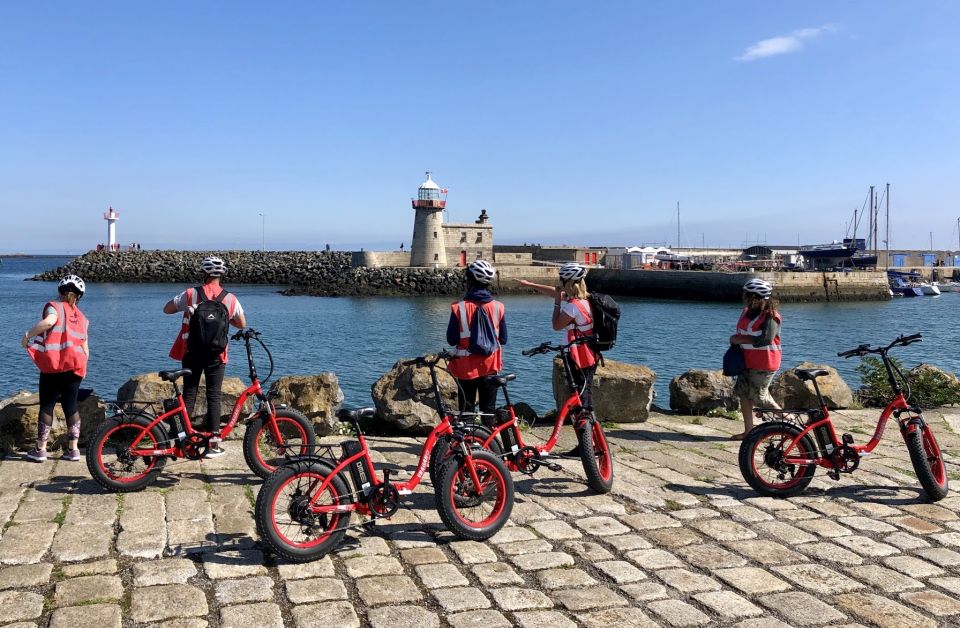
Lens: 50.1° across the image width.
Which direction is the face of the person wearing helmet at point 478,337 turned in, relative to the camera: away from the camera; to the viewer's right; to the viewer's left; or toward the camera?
away from the camera

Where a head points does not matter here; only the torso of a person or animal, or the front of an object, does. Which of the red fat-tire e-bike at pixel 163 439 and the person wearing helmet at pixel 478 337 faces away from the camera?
the person wearing helmet

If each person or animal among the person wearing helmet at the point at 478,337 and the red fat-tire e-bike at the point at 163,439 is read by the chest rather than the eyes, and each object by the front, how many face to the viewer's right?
1

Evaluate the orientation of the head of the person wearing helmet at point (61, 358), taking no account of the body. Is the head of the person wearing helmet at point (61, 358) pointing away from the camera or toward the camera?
away from the camera

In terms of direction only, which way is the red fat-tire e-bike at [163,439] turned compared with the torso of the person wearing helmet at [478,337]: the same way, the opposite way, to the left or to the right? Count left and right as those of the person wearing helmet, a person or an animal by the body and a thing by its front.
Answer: to the right

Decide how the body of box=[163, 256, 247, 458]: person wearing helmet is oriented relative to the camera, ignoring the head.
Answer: away from the camera

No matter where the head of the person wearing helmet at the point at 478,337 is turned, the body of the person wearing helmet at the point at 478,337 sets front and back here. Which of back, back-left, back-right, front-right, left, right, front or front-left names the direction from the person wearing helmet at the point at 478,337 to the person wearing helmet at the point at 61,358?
left

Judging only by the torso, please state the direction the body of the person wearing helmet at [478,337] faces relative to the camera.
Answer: away from the camera

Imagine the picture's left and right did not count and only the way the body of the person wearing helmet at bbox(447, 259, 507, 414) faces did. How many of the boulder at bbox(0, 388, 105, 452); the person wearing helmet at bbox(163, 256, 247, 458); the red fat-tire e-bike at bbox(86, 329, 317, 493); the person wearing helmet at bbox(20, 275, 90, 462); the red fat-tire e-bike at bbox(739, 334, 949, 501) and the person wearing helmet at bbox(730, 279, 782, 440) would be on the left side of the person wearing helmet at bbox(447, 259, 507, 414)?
4

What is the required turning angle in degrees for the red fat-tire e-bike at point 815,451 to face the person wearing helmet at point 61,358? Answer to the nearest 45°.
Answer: approximately 180°

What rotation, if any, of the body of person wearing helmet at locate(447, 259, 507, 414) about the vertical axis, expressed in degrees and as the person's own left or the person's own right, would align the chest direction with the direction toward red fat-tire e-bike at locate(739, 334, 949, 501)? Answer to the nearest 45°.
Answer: approximately 90° to the person's own right

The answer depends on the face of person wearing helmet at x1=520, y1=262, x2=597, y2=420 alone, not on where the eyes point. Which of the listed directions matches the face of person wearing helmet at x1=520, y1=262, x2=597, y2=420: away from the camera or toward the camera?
away from the camera

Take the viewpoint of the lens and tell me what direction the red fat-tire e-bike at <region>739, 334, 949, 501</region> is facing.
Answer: facing to the right of the viewer

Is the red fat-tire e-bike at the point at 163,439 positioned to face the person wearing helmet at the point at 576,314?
yes

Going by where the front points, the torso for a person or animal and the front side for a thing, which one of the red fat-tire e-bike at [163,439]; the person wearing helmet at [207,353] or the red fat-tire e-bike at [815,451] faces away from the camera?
the person wearing helmet

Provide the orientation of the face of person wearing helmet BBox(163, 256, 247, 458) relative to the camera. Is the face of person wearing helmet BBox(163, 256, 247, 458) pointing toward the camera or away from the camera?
away from the camera

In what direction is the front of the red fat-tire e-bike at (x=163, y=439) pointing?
to the viewer's right

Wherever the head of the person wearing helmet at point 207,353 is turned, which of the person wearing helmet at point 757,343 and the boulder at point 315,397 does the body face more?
the boulder
